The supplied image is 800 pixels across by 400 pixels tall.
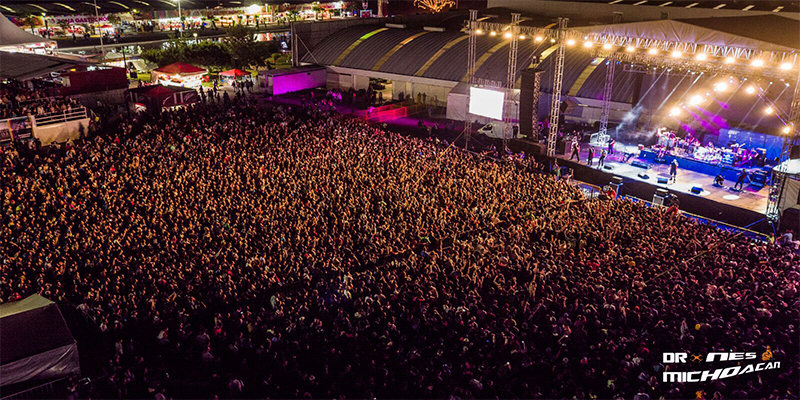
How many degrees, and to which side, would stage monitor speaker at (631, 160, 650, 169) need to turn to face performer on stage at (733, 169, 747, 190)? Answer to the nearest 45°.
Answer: approximately 90° to its right

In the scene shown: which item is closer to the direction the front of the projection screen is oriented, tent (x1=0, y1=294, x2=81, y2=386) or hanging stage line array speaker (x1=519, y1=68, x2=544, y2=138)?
the tent

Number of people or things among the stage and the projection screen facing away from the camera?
0

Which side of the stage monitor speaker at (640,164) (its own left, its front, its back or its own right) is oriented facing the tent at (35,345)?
back

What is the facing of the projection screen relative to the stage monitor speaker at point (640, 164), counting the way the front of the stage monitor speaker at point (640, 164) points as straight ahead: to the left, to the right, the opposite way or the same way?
the opposite way

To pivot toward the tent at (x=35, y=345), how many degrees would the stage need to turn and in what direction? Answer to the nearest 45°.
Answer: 0° — it already faces it

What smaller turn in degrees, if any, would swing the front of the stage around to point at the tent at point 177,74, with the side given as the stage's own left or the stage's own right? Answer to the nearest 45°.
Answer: approximately 45° to the stage's own right

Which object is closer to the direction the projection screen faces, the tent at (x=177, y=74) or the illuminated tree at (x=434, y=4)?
the tent

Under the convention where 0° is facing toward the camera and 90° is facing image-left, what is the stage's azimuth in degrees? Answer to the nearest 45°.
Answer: approximately 45°

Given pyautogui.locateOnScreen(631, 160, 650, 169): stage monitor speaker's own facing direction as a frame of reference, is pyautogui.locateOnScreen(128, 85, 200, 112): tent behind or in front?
behind

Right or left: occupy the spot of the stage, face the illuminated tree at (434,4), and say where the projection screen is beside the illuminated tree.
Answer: left

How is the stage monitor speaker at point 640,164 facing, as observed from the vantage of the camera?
facing away from the viewer and to the right of the viewer

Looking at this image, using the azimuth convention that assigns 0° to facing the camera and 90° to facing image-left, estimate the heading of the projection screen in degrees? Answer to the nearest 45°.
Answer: approximately 45°

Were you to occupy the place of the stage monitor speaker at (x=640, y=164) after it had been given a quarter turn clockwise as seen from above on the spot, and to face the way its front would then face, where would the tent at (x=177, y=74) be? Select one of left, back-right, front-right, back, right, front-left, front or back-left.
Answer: back-right

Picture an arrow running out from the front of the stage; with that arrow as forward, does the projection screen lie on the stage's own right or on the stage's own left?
on the stage's own right

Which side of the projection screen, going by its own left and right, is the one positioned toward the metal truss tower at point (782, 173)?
left

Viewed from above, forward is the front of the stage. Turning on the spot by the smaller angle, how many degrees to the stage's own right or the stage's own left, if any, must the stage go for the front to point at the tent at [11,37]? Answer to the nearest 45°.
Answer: approximately 45° to the stage's own right
